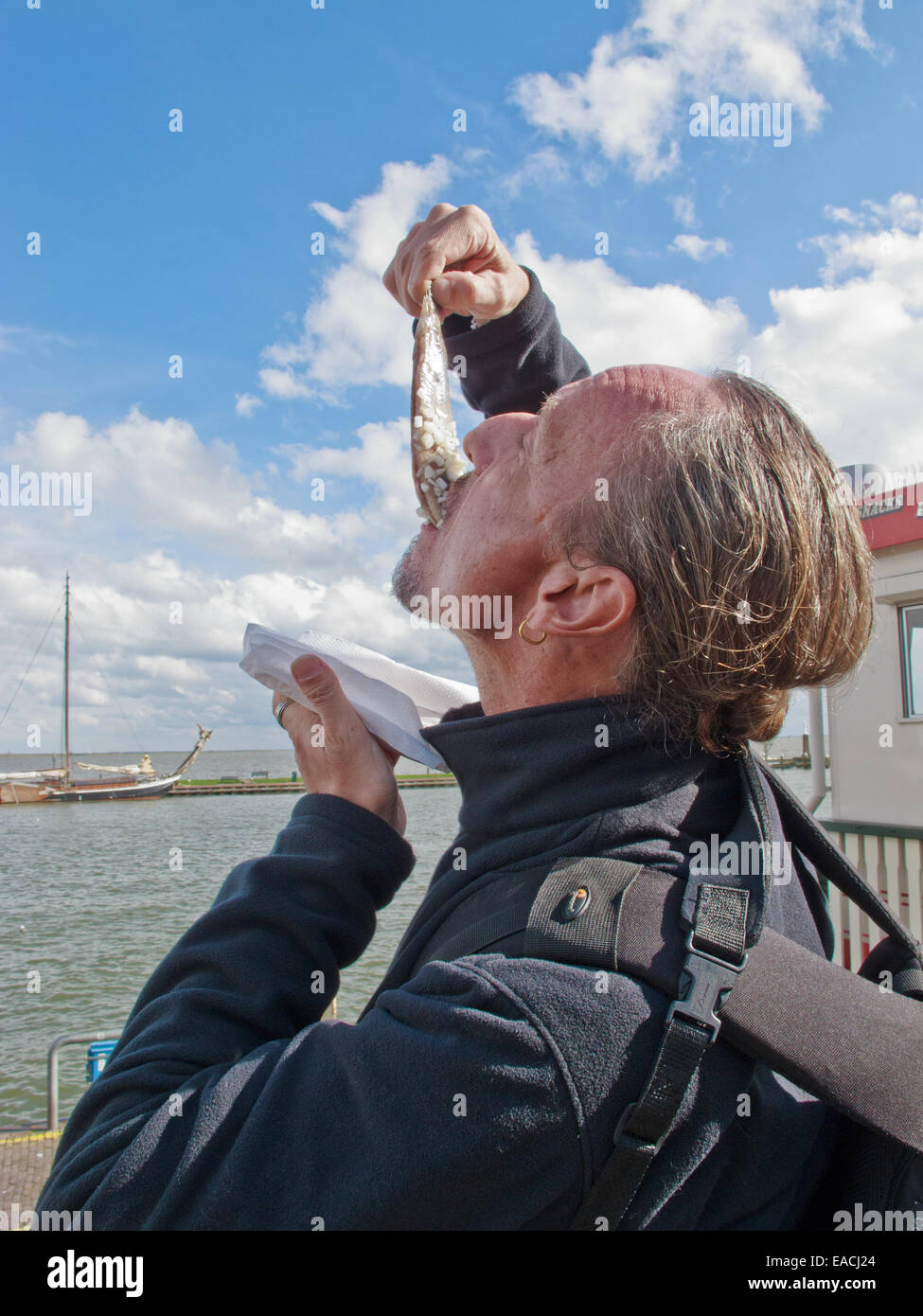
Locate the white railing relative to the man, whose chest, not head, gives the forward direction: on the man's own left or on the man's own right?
on the man's own right

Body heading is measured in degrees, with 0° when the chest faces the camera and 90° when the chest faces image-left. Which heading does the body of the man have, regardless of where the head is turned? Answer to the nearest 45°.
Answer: approximately 90°

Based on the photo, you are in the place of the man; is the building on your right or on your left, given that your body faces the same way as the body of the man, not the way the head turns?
on your right

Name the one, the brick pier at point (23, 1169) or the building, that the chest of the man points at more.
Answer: the brick pier

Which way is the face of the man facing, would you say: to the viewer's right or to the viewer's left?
to the viewer's left

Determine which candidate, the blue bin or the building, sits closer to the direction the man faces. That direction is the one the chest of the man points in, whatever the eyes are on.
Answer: the blue bin

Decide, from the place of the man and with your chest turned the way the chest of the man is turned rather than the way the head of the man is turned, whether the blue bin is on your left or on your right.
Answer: on your right
